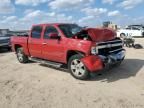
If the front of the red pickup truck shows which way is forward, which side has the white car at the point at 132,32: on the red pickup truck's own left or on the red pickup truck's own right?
on the red pickup truck's own left

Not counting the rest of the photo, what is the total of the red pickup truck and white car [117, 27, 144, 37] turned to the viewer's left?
1

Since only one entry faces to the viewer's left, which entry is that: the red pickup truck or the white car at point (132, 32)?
the white car

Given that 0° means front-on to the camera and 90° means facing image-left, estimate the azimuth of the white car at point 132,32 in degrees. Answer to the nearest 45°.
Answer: approximately 90°

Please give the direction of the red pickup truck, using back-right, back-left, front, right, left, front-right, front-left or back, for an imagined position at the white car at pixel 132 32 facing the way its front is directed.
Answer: left
